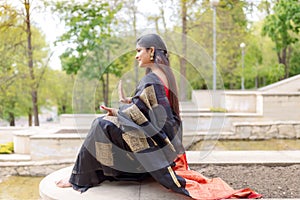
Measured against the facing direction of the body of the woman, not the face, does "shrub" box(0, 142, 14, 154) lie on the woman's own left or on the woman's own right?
on the woman's own right

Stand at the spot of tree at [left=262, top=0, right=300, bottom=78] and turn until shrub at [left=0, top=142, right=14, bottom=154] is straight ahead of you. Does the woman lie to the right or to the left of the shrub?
left

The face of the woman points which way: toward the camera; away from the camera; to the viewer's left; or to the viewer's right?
to the viewer's left

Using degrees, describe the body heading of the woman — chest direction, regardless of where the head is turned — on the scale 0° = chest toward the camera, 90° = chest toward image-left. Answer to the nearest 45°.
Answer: approximately 90°

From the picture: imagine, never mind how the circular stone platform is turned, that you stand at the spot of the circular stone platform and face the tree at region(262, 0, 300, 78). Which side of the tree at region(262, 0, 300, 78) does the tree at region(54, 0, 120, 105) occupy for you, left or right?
left
